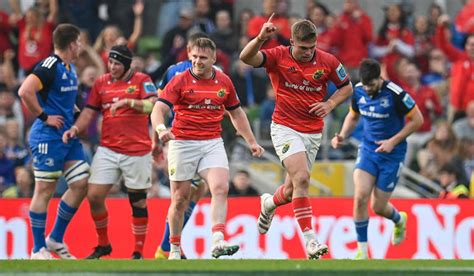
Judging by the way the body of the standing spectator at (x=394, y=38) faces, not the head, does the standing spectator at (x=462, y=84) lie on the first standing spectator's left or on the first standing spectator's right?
on the first standing spectator's left

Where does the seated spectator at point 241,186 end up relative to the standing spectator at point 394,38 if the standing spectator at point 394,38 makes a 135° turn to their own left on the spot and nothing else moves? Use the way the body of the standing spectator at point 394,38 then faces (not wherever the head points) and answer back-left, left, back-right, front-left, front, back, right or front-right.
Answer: back

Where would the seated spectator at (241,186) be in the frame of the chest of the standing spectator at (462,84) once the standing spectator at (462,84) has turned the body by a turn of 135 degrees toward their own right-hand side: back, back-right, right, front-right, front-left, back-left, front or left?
left
